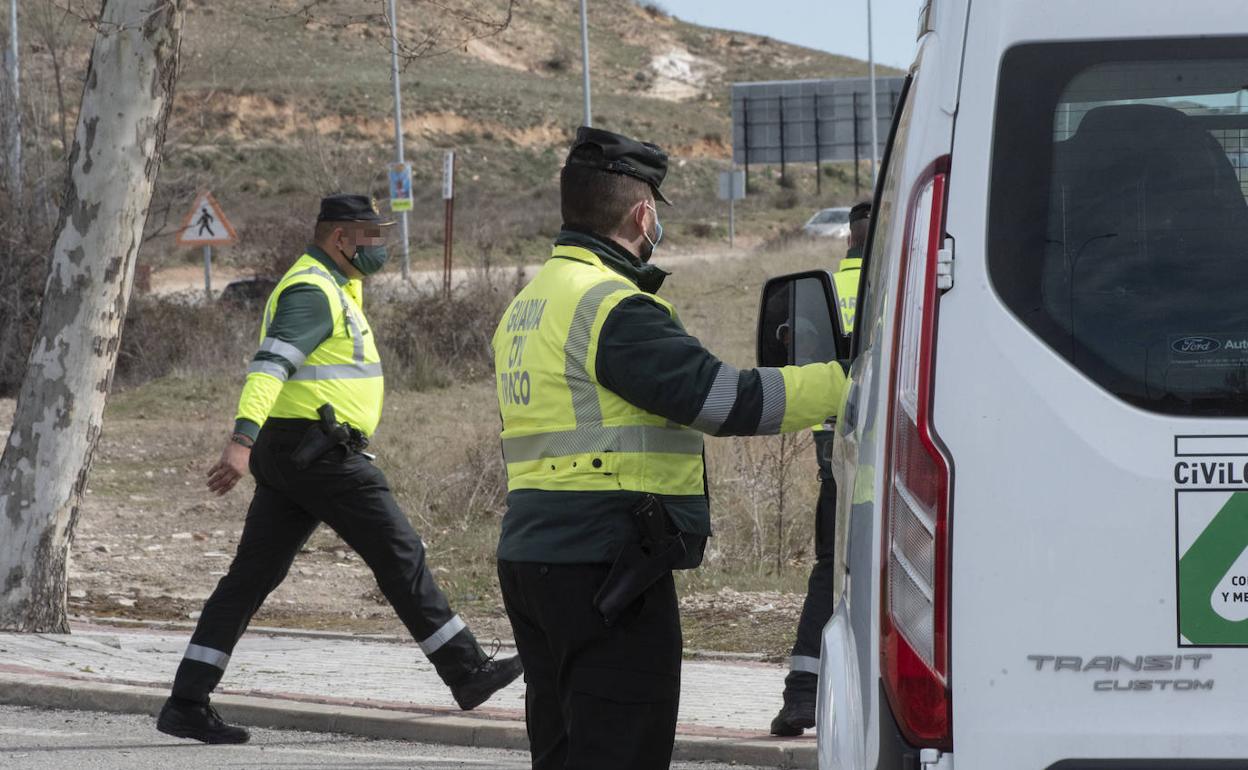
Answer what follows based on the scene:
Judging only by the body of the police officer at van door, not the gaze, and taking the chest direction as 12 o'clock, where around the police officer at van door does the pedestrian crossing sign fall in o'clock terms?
The pedestrian crossing sign is roughly at 10 o'clock from the police officer at van door.

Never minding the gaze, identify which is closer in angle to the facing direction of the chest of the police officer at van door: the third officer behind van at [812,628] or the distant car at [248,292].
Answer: the third officer behind van

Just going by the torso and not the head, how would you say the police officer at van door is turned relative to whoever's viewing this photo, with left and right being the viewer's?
facing away from the viewer and to the right of the viewer

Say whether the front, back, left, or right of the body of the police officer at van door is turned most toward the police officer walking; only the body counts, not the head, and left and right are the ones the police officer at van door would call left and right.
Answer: left

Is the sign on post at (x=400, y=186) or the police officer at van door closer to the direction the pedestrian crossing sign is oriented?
the police officer at van door

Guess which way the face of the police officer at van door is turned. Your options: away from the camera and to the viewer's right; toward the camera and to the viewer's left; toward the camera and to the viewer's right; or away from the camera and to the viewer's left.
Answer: away from the camera and to the viewer's right

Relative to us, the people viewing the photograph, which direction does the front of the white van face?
facing away from the viewer

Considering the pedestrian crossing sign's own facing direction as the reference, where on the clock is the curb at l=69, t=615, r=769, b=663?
The curb is roughly at 12 o'clock from the pedestrian crossing sign.
